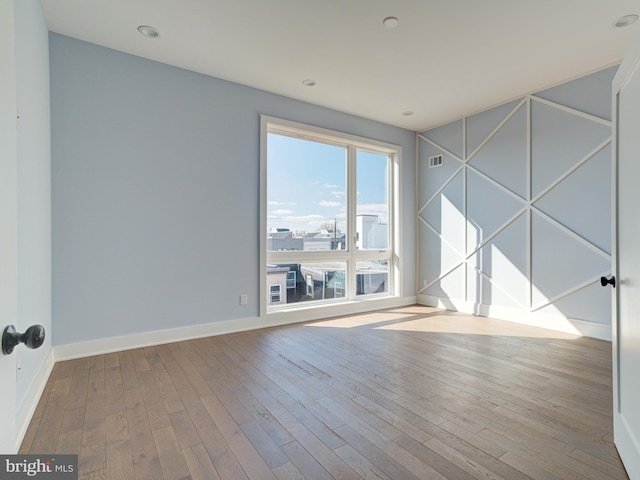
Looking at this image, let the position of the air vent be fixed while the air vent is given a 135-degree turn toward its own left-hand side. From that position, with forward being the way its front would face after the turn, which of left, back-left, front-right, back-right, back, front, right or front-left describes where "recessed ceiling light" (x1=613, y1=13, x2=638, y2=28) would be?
front-right

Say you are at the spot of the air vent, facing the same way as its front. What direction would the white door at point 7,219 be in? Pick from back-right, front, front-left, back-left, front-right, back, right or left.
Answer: front-left

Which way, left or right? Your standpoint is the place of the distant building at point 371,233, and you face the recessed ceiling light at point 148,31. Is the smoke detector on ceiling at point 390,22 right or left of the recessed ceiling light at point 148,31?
left

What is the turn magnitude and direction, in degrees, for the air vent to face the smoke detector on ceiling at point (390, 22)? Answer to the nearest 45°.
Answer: approximately 45° to its left

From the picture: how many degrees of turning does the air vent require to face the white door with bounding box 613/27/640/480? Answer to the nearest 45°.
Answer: approximately 45° to its left

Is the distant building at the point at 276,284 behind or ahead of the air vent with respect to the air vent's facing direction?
ahead

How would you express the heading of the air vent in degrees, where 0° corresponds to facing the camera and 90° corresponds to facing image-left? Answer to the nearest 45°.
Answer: approximately 45°

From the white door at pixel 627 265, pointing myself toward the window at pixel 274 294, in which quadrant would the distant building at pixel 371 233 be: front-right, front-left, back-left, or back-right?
front-right
